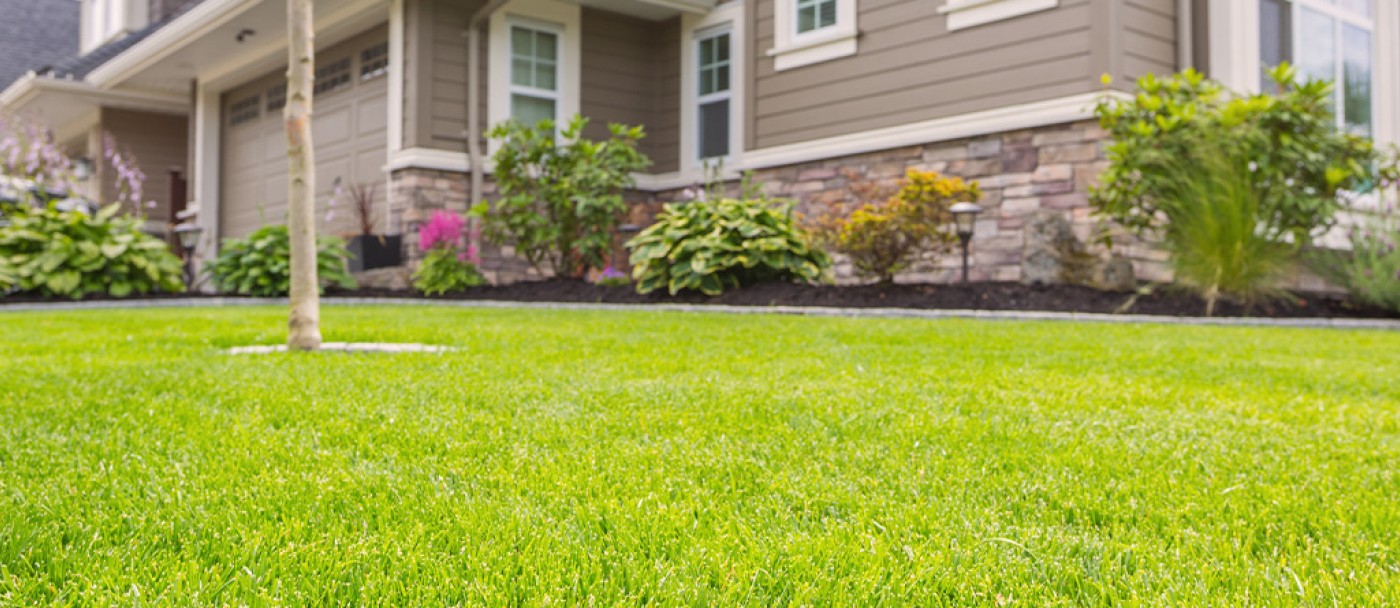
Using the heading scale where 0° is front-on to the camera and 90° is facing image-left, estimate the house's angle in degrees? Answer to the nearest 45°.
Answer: approximately 45°

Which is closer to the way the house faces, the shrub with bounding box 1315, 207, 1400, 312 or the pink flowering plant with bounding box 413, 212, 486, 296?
the pink flowering plant

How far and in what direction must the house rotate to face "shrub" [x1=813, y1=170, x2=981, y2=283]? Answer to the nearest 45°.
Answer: approximately 45° to its left

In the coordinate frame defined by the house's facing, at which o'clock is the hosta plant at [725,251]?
The hosta plant is roughly at 11 o'clock from the house.

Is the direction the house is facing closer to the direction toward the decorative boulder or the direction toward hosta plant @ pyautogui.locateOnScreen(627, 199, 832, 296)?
the hosta plant
